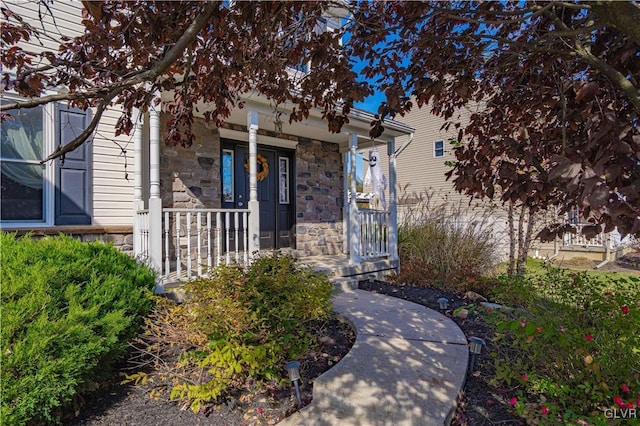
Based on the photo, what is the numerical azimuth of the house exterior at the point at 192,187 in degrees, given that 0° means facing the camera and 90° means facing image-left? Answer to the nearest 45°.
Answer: approximately 315°

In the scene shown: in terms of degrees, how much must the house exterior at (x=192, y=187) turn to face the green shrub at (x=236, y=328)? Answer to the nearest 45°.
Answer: approximately 45° to its right

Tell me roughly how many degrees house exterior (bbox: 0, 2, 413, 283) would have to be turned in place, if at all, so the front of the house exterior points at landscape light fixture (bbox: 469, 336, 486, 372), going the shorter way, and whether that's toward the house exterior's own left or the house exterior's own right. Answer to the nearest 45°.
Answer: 0° — it already faces it

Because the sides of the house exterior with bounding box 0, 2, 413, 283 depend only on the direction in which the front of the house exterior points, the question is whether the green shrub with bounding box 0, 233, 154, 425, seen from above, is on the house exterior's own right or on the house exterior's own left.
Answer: on the house exterior's own right

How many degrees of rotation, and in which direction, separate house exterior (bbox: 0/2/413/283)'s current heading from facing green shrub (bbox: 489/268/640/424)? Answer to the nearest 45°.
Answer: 0° — it already faces it
